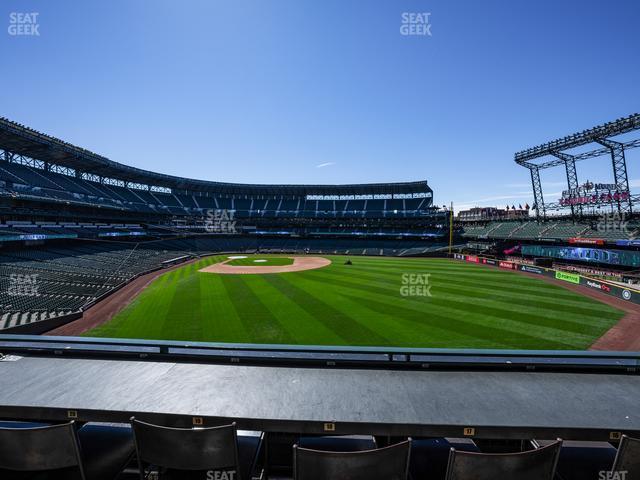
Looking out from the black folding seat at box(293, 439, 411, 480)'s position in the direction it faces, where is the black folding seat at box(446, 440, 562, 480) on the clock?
the black folding seat at box(446, 440, 562, 480) is roughly at 3 o'clock from the black folding seat at box(293, 439, 411, 480).

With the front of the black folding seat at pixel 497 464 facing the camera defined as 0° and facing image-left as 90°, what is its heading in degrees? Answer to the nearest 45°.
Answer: approximately 180°

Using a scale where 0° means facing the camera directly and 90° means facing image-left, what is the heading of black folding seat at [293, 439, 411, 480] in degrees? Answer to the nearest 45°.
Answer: approximately 180°

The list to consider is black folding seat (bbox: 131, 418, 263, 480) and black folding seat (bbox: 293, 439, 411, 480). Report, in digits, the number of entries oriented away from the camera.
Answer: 2

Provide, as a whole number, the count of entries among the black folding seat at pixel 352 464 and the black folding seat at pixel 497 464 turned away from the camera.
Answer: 2

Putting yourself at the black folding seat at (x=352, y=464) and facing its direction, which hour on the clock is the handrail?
The handrail is roughly at 12 o'clock from the black folding seat.

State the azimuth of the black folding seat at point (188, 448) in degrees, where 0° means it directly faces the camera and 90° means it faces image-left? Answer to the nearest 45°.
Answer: approximately 180°
